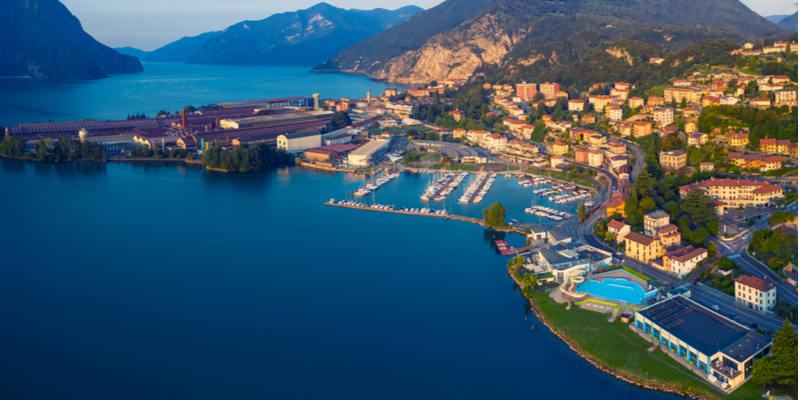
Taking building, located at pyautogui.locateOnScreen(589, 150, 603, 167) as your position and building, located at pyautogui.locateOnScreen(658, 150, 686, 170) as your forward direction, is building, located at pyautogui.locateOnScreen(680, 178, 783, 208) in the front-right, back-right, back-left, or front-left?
front-right

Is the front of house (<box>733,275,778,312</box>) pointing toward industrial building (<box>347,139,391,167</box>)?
no

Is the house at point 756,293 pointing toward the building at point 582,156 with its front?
no

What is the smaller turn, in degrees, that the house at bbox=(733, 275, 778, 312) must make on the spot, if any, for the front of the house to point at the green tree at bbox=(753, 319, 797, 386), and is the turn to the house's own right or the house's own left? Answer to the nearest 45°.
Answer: approximately 45° to the house's own left

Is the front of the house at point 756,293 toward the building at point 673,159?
no

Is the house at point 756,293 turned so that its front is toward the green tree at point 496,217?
no

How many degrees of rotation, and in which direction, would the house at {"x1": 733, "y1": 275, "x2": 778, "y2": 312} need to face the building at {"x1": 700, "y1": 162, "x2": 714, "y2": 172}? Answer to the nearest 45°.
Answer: approximately 135° to its right

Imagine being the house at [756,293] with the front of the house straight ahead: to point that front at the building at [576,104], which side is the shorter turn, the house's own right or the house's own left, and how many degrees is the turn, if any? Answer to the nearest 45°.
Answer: approximately 135° to the house's own right

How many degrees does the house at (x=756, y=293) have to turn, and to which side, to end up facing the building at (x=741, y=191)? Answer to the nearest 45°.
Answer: approximately 135° to its right

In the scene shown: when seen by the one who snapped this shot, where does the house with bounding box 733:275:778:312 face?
facing the viewer and to the left of the viewer

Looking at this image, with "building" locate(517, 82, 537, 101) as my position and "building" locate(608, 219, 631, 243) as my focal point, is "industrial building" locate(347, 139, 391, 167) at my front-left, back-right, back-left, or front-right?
front-right

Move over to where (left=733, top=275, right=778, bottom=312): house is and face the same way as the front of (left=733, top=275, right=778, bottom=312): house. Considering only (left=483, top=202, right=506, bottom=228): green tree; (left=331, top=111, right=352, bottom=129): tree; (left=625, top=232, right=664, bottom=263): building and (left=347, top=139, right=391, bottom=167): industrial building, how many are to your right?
4

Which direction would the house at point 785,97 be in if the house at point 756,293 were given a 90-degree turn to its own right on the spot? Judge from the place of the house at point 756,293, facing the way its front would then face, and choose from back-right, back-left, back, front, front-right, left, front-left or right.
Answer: front-right

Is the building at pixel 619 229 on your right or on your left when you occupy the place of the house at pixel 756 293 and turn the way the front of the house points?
on your right

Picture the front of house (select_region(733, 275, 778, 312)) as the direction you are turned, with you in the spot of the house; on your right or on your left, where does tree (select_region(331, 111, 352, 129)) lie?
on your right

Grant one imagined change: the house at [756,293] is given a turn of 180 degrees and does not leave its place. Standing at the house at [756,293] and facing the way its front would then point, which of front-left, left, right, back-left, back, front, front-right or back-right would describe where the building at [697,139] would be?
front-left

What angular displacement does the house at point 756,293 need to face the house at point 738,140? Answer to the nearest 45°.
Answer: approximately 135° to its right
